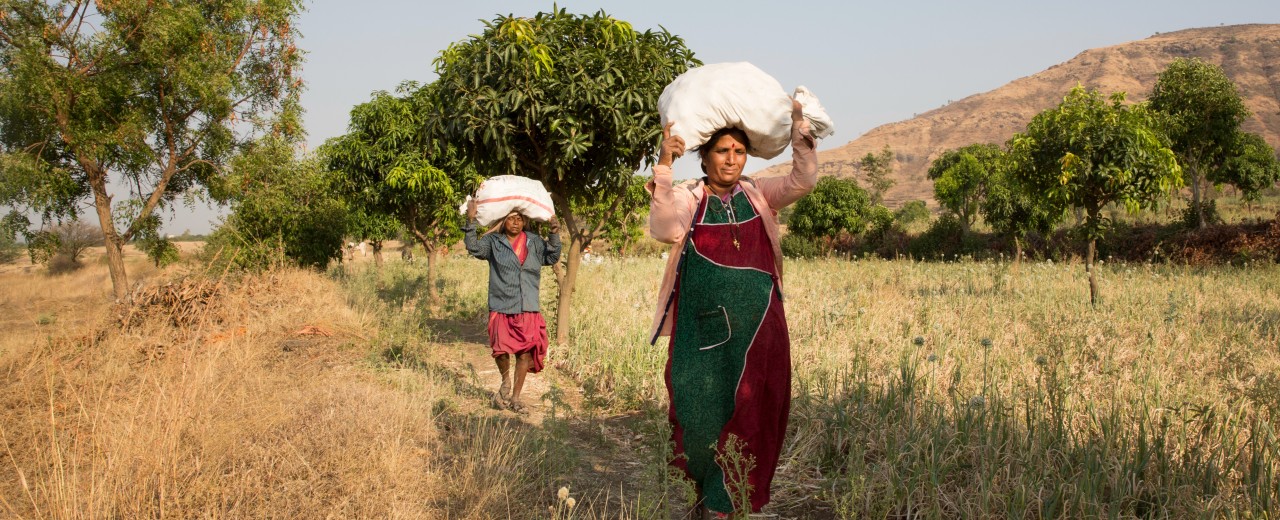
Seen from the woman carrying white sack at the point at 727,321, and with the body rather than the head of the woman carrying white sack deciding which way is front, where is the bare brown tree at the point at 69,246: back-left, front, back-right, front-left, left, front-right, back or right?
back-right

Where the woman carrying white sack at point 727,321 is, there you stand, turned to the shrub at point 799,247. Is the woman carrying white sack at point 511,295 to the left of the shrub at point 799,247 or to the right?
left

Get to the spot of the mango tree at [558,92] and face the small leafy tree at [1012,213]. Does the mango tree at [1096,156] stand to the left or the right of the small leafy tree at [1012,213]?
right

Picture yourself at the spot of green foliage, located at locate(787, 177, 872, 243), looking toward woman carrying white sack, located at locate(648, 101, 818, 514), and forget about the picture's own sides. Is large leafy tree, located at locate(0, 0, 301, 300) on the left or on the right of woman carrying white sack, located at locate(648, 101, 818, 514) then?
right

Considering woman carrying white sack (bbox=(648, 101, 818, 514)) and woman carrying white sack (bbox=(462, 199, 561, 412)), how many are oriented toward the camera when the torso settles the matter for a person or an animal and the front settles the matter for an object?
2

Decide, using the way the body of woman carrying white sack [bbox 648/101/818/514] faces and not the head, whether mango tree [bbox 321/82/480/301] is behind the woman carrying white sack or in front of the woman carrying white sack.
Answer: behind

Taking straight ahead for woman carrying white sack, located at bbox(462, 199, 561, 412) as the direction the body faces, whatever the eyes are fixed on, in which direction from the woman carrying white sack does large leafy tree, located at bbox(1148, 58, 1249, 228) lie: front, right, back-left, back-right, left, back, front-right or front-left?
back-left

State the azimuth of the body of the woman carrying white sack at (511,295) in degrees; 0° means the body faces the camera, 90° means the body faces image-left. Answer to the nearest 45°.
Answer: approximately 0°

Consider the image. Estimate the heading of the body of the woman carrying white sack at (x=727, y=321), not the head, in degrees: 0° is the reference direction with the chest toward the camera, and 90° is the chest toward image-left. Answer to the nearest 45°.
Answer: approximately 0°
